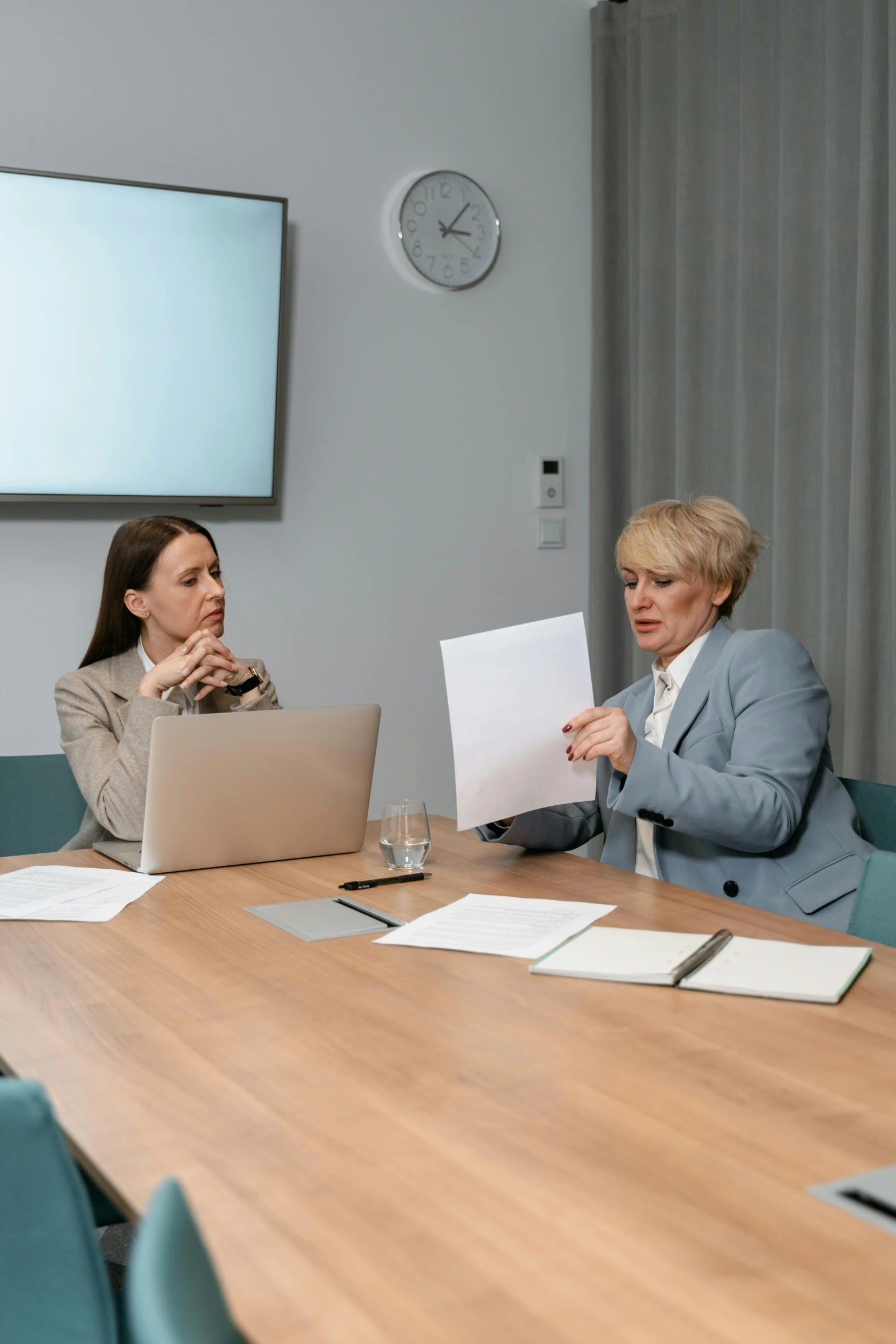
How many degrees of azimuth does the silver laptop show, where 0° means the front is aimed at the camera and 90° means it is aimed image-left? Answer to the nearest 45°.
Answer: approximately 135°

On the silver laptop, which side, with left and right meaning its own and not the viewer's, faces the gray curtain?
right

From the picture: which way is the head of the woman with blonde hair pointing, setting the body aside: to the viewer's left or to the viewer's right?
to the viewer's left

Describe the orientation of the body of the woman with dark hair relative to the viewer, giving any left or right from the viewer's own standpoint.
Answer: facing the viewer and to the right of the viewer

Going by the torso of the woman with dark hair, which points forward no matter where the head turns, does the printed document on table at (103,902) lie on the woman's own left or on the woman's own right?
on the woman's own right

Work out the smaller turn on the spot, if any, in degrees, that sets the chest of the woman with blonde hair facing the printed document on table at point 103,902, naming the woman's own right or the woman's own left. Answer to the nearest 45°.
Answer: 0° — they already face it
